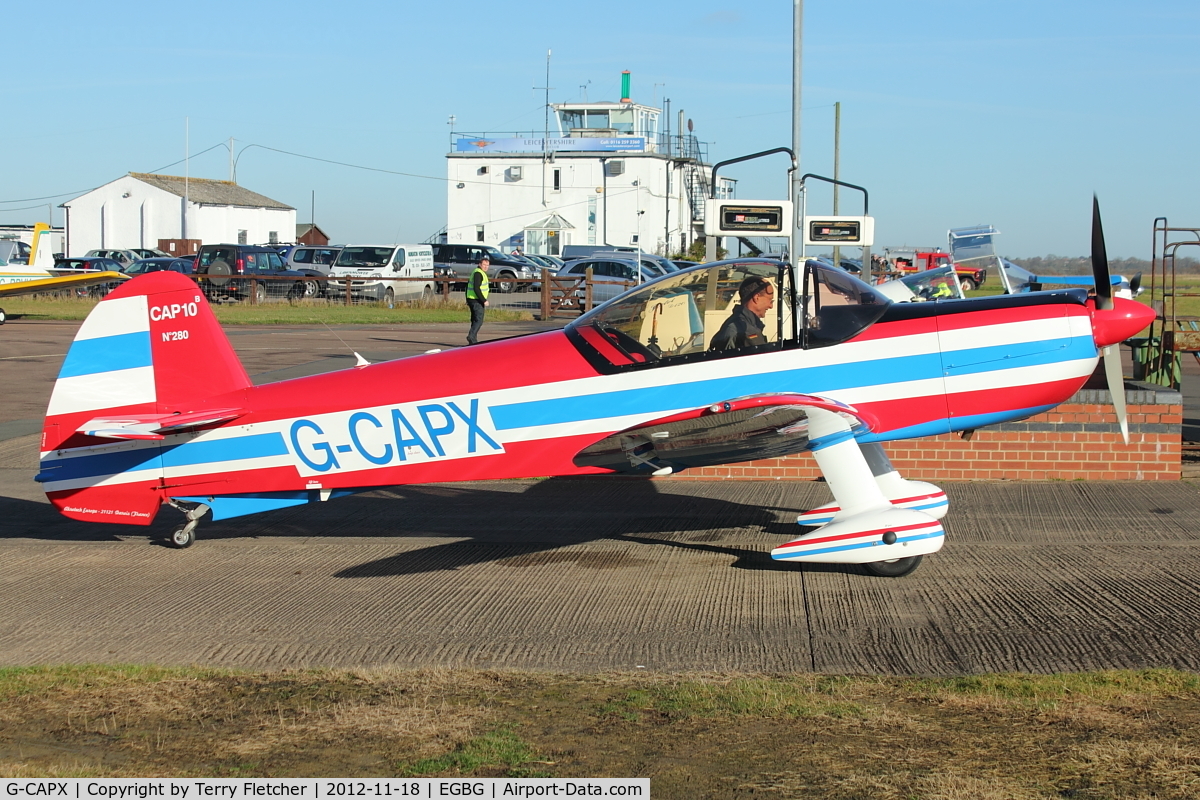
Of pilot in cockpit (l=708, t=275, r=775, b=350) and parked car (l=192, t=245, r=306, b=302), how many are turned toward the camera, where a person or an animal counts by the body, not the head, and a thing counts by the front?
0

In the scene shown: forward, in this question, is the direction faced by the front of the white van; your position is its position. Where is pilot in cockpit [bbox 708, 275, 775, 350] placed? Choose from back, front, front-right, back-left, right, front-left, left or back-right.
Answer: front-left

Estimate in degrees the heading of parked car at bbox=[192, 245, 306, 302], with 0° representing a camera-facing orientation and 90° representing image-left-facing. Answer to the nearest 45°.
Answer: approximately 225°

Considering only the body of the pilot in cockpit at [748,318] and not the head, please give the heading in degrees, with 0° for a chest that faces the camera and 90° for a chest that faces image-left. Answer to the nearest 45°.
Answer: approximately 270°

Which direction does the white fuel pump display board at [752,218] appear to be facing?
toward the camera

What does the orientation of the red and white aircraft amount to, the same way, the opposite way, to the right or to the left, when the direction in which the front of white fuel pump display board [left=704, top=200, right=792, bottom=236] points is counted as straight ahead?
to the left

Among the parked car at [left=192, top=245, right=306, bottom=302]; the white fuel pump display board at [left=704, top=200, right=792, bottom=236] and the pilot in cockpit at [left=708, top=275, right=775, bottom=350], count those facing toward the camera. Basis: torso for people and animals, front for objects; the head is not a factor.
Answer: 1

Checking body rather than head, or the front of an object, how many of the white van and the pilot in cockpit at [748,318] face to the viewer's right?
1

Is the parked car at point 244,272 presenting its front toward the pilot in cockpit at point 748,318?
no

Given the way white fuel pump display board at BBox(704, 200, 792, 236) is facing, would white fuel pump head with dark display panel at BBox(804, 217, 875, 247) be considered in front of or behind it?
behind

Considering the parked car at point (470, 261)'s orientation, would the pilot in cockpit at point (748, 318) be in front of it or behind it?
in front

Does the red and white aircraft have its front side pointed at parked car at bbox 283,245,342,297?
no

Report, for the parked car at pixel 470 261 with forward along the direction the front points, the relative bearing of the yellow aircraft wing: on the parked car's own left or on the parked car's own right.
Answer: on the parked car's own right

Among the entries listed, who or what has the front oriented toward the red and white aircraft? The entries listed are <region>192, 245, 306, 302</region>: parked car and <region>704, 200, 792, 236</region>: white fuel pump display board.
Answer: the white fuel pump display board

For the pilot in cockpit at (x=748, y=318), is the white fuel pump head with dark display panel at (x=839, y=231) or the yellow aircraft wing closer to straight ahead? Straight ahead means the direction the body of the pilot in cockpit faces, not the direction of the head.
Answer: the white fuel pump head with dark display panel

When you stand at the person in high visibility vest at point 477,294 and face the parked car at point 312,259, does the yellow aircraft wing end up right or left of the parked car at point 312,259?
left
